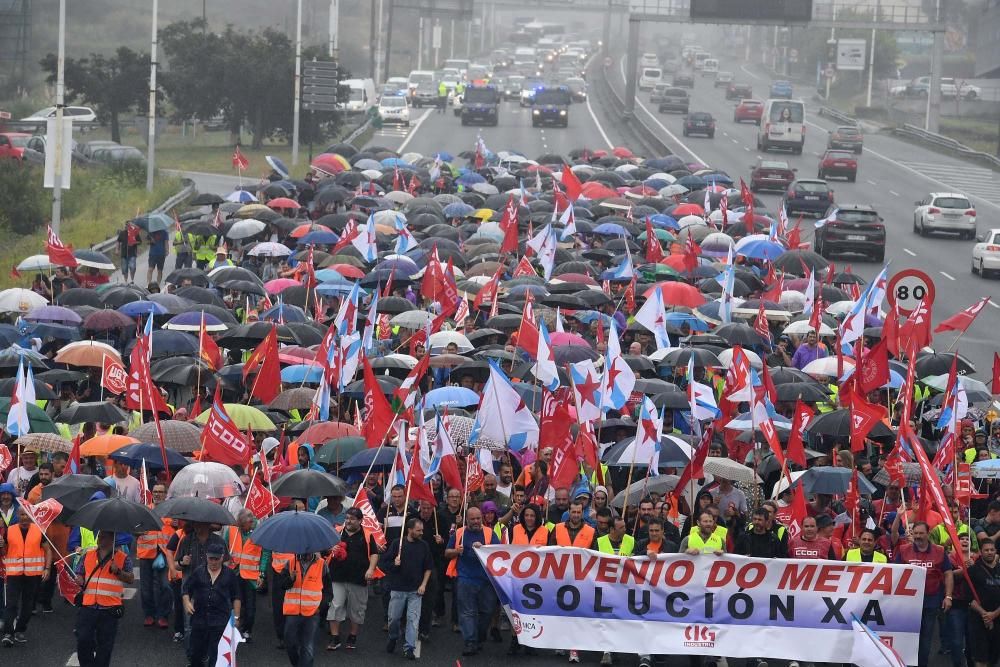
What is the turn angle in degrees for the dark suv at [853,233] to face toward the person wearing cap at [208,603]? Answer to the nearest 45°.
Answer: approximately 180°

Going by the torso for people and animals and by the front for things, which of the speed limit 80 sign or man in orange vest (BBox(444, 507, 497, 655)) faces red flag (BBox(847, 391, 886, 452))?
the speed limit 80 sign

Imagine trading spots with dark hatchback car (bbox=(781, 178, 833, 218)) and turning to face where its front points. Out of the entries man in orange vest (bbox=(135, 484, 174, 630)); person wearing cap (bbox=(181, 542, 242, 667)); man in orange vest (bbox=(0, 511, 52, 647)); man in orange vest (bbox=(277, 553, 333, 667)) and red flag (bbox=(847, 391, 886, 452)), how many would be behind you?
5

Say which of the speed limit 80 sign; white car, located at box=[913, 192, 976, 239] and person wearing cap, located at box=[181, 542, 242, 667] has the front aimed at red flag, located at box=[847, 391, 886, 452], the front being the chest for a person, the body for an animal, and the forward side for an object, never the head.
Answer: the speed limit 80 sign

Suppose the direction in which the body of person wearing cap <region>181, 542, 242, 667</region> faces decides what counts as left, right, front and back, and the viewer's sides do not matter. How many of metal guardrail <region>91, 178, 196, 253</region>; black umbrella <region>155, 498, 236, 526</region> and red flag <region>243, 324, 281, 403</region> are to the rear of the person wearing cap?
3

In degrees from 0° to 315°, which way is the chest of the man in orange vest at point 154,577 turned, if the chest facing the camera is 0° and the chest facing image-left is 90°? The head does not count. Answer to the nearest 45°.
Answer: approximately 0°

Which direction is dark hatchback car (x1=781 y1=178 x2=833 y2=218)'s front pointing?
away from the camera

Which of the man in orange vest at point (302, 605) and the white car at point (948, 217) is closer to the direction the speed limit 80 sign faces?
the man in orange vest

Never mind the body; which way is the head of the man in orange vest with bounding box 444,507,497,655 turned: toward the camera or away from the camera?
toward the camera

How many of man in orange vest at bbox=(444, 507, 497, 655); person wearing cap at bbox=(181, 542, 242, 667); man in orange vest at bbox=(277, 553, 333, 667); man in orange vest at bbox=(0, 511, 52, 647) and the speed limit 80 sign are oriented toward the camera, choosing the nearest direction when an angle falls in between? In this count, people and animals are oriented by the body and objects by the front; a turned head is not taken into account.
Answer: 5

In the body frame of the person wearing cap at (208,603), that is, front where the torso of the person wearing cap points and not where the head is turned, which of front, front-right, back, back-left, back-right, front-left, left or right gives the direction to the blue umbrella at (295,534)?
left

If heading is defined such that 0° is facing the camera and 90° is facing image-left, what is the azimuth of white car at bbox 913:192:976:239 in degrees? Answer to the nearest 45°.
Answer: approximately 135°

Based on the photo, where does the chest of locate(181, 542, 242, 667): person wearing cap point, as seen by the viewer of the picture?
toward the camera

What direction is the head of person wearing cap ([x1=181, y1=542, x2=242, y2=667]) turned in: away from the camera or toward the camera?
toward the camera

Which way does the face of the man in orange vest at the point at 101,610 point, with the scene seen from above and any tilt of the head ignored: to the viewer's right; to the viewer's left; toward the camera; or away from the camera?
toward the camera

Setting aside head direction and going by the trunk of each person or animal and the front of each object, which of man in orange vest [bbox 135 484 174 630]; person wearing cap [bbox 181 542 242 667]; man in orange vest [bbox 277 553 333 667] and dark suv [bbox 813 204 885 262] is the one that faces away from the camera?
the dark suv

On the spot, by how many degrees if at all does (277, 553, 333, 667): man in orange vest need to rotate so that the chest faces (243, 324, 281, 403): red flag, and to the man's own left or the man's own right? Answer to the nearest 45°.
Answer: approximately 180°

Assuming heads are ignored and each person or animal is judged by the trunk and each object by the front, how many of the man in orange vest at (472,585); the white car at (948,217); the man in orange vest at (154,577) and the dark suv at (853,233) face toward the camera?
2

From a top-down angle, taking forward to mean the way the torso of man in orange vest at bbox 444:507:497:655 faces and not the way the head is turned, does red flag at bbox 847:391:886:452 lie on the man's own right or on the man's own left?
on the man's own left

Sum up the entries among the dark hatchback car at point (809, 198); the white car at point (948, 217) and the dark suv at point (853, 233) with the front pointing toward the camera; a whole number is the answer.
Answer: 0

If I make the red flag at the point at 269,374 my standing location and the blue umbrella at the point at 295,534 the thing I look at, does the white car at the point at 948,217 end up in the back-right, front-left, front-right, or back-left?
back-left

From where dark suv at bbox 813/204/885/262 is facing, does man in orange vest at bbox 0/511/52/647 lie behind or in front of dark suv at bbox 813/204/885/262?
behind

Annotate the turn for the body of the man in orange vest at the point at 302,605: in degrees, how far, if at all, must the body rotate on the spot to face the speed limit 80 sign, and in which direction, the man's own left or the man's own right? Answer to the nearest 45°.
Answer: approximately 135° to the man's own left

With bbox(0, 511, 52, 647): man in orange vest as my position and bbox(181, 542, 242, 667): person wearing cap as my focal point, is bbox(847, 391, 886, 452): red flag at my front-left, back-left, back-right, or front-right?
front-left
